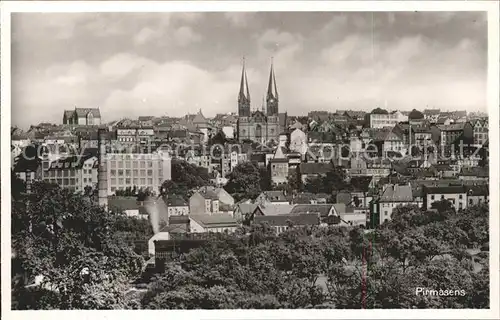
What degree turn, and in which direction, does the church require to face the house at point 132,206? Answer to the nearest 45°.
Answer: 0° — it already faces it

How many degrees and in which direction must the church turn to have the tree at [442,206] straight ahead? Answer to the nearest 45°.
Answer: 0° — it already faces it

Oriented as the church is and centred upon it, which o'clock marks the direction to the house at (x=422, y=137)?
The house is roughly at 9 o'clock from the church.

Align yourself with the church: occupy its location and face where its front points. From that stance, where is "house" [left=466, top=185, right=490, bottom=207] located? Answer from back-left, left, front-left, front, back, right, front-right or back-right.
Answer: left

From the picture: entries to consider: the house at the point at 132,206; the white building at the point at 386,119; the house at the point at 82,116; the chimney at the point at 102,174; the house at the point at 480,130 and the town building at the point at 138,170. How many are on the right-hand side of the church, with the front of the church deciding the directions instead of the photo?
4

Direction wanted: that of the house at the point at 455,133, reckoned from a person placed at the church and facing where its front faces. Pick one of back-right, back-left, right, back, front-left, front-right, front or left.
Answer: left

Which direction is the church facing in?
toward the camera

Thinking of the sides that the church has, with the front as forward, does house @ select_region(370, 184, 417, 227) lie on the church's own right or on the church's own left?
on the church's own left

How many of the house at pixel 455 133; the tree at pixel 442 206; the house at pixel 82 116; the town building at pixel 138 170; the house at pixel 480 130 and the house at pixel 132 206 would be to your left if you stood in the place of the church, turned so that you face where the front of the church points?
3

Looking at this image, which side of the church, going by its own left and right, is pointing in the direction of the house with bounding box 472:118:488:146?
left
